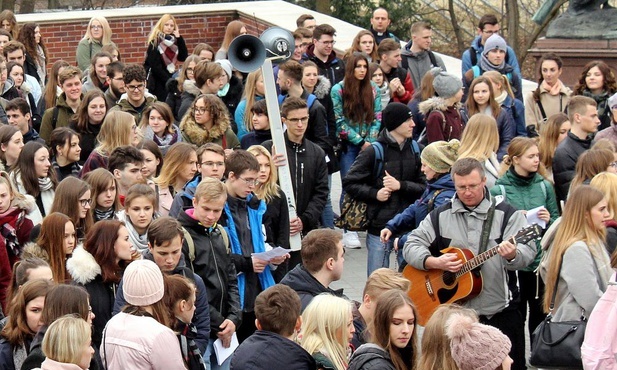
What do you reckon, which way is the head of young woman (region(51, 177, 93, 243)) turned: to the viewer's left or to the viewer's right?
to the viewer's right

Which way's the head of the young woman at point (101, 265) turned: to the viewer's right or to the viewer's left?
to the viewer's right

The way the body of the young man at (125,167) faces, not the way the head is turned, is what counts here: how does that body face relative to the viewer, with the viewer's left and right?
facing the viewer and to the right of the viewer

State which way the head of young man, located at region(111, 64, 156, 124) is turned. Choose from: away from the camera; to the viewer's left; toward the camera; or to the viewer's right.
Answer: toward the camera

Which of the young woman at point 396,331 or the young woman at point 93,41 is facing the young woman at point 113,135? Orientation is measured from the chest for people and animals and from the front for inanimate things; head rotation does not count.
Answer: the young woman at point 93,41

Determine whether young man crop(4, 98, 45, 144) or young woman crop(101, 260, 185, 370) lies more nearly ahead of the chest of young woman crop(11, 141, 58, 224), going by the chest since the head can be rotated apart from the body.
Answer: the young woman

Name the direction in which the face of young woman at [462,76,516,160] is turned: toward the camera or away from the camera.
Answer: toward the camera

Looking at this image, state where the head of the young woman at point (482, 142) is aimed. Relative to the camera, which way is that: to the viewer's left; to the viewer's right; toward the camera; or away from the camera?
away from the camera

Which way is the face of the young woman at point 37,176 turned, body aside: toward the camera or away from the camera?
toward the camera

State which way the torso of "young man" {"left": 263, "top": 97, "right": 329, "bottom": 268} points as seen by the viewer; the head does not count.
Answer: toward the camera

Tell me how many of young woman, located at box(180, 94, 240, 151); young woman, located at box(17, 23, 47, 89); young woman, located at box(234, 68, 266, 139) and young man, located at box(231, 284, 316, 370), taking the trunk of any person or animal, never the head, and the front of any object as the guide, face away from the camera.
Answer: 1

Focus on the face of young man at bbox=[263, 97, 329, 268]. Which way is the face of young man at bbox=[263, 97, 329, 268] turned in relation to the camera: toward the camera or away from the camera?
toward the camera

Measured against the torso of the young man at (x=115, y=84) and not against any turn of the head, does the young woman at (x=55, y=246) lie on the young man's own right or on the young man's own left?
on the young man's own right

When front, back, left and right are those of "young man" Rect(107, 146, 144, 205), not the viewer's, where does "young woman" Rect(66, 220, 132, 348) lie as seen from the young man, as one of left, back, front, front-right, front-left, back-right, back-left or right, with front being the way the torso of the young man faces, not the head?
front-right

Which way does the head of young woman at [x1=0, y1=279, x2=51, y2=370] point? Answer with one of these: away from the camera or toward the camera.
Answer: toward the camera
